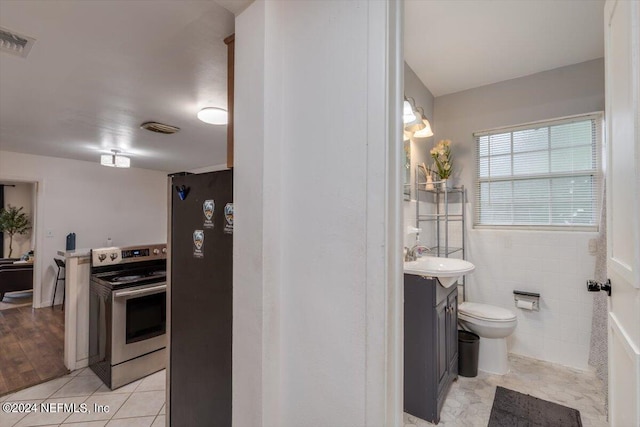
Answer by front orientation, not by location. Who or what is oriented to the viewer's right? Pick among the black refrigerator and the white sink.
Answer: the white sink

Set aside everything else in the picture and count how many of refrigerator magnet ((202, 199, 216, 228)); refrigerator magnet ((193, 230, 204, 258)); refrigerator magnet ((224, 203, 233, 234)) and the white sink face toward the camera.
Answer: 3

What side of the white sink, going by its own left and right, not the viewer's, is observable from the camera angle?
right

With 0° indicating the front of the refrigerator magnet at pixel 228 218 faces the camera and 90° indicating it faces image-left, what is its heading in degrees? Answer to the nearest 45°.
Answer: approximately 0°

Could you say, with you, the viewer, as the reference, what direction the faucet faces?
facing to the right of the viewer

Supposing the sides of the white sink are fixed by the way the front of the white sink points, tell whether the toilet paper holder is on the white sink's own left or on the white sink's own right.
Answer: on the white sink's own left
